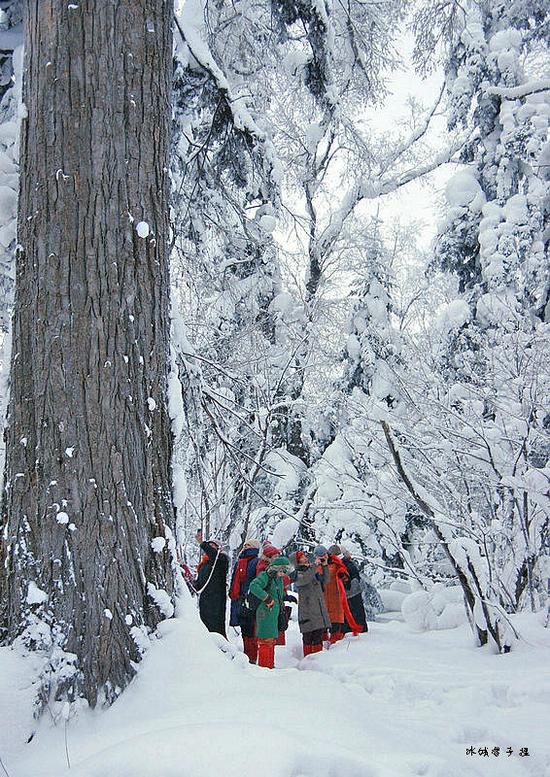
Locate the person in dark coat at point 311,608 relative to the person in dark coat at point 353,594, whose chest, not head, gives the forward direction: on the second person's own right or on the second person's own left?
on the second person's own left

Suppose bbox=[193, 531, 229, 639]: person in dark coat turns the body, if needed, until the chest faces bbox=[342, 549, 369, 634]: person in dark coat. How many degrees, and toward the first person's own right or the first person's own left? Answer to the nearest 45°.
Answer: approximately 135° to the first person's own right

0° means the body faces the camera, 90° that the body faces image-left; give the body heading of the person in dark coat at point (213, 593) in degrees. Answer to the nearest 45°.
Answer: approximately 90°
